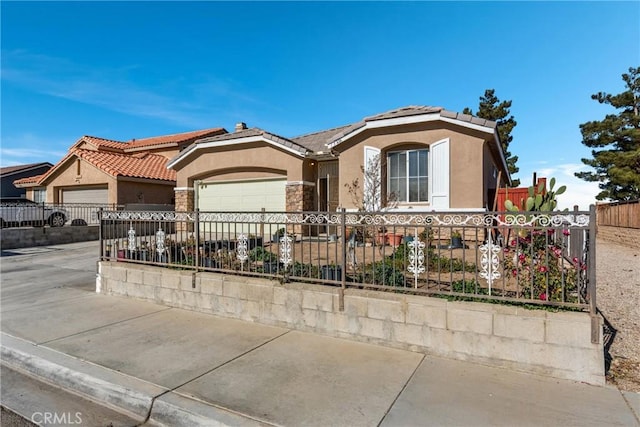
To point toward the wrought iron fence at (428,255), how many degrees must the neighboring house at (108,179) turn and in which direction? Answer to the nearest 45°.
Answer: approximately 45° to its left

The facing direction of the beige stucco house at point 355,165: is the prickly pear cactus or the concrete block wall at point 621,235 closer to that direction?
the prickly pear cactus

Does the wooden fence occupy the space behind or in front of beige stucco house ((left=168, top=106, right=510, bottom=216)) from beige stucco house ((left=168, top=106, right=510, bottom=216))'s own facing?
behind

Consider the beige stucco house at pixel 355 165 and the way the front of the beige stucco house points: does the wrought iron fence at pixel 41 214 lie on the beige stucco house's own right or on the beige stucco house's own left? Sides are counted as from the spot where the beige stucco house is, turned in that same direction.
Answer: on the beige stucco house's own right

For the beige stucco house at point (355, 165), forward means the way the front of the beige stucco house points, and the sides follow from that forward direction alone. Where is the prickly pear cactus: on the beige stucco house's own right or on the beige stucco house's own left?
on the beige stucco house's own left

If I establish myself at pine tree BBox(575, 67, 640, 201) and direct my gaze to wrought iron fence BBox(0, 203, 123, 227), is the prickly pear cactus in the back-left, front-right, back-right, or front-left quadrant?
front-left

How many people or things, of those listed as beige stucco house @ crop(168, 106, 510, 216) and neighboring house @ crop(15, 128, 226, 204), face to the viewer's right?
0

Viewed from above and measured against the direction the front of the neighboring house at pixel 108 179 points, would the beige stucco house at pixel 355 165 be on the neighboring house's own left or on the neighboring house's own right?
on the neighboring house's own left

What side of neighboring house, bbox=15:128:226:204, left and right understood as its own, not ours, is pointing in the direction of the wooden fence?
left

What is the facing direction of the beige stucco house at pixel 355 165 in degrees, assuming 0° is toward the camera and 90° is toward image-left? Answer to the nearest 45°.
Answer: approximately 45°
